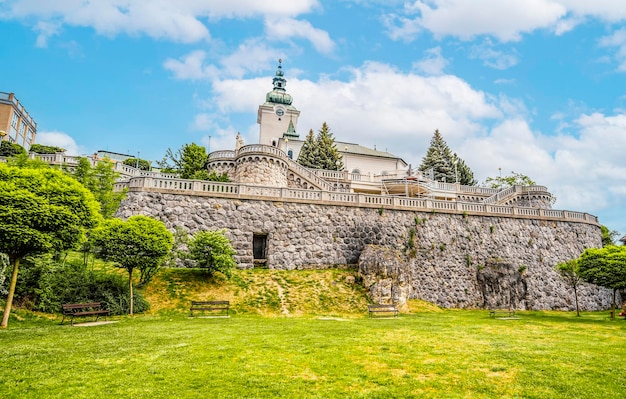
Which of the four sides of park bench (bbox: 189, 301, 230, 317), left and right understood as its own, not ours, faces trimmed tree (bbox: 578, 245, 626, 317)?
left

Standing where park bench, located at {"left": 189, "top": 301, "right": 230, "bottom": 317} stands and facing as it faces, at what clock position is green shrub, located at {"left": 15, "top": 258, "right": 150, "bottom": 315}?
The green shrub is roughly at 3 o'clock from the park bench.

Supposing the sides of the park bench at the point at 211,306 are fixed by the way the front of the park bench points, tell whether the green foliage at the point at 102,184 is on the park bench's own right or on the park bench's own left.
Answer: on the park bench's own right

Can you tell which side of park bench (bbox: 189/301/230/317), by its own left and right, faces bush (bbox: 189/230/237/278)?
back

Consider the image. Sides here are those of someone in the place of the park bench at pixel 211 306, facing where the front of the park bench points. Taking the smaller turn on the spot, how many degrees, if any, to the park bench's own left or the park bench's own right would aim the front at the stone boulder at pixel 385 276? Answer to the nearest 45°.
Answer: approximately 90° to the park bench's own left

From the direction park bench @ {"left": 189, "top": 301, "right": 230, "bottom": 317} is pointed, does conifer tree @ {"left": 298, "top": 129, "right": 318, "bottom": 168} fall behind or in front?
behind

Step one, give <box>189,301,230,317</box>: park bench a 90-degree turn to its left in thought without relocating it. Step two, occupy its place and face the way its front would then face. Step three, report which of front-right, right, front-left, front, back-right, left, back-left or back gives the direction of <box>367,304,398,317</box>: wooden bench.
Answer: front

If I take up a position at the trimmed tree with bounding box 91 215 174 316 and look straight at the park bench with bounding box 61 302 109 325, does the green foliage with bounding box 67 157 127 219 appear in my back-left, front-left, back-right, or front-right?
back-right

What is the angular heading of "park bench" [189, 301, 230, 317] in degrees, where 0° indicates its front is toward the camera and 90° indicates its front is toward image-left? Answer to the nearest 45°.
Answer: approximately 0°

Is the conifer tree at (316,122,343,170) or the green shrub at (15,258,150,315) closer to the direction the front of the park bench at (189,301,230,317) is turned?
the green shrub

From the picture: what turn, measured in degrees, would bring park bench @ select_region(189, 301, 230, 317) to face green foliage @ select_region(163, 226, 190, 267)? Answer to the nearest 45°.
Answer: approximately 180°

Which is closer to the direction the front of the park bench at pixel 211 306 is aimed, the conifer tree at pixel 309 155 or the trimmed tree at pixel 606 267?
the trimmed tree

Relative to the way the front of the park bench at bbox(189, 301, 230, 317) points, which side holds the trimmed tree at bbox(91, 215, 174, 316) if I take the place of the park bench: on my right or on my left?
on my right
